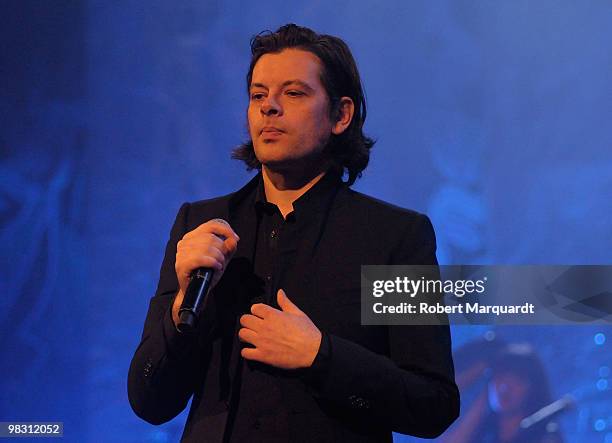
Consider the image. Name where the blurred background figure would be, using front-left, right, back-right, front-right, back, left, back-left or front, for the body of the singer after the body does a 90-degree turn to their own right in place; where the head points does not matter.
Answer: right

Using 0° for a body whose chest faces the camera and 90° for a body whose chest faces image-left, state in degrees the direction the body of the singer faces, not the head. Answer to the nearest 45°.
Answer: approximately 45°

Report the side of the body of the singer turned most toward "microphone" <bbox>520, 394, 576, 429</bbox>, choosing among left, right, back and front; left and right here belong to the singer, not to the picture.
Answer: back
